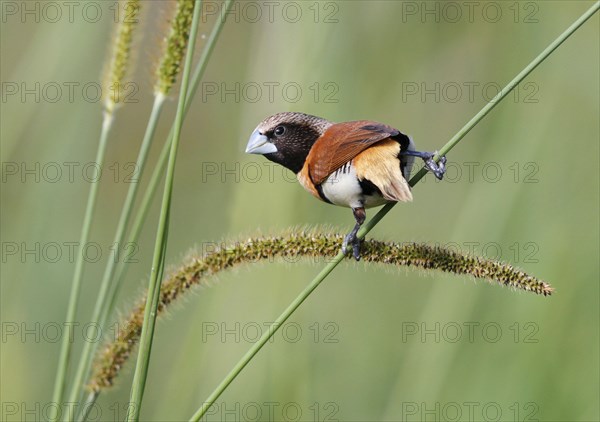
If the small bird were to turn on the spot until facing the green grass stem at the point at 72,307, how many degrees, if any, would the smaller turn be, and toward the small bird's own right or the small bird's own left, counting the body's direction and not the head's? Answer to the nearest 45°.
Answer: approximately 45° to the small bird's own left

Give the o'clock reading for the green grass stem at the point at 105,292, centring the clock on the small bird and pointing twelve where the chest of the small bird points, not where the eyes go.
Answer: The green grass stem is roughly at 11 o'clock from the small bird.

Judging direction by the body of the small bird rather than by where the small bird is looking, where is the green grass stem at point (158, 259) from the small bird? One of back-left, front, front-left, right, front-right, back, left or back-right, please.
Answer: front-left

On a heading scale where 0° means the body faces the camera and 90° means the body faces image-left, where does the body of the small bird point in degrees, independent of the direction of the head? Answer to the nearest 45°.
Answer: approximately 90°
